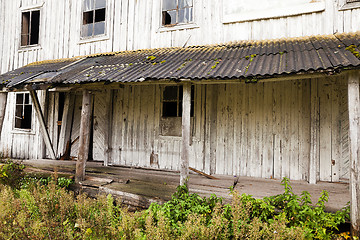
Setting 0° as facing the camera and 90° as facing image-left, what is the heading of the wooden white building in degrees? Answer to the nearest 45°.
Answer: approximately 45°

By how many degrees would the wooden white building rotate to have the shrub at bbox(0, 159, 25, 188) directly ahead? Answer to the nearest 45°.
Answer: approximately 45° to its right
